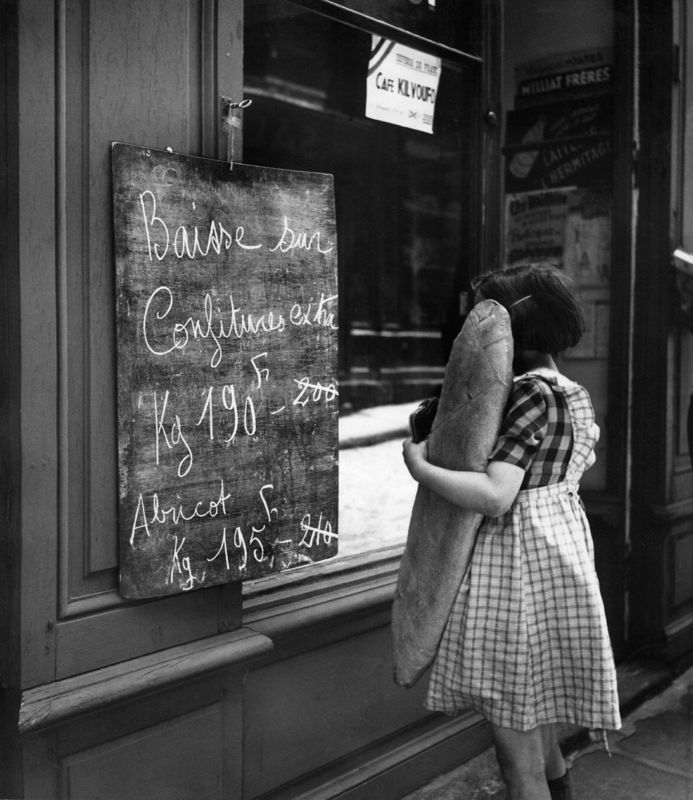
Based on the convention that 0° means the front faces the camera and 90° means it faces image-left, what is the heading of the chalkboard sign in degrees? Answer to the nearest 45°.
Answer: approximately 315°

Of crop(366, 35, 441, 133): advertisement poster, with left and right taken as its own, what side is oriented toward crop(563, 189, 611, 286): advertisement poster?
left

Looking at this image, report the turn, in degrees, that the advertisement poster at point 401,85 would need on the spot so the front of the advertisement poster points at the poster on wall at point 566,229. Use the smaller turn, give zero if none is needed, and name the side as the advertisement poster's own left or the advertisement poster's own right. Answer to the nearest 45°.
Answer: approximately 90° to the advertisement poster's own left

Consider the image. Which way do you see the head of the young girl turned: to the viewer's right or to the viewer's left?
to the viewer's left

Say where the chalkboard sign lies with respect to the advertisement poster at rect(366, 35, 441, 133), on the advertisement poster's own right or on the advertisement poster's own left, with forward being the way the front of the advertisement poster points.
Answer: on the advertisement poster's own right
